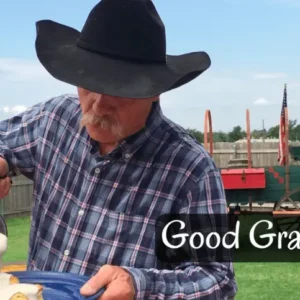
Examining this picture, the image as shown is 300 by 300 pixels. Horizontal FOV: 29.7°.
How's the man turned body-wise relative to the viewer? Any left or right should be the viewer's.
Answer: facing the viewer and to the left of the viewer

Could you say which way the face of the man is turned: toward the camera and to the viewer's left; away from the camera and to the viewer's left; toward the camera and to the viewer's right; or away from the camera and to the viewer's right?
toward the camera and to the viewer's left
